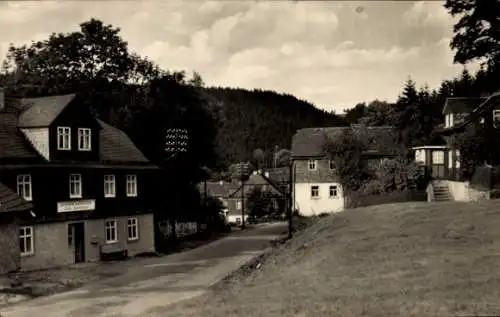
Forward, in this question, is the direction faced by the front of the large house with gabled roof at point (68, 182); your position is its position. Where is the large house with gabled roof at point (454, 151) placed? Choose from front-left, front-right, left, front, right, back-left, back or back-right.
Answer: front-left

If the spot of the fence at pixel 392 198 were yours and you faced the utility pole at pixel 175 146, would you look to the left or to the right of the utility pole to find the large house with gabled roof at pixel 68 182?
left

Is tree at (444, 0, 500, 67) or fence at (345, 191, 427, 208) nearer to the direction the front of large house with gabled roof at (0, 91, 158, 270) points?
the tree

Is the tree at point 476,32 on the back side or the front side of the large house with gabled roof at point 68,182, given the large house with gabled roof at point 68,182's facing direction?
on the front side

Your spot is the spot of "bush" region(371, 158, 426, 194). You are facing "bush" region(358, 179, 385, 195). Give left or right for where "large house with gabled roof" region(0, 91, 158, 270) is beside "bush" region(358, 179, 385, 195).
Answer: left

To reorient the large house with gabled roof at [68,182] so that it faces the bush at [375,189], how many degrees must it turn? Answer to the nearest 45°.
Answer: approximately 45° to its left

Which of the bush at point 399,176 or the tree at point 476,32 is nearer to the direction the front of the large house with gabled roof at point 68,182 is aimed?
the tree

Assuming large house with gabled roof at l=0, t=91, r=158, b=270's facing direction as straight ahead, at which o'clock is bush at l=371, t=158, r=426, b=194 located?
The bush is roughly at 10 o'clock from the large house with gabled roof.

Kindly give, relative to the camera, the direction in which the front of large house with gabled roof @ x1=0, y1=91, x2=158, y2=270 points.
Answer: facing the viewer and to the right of the viewer

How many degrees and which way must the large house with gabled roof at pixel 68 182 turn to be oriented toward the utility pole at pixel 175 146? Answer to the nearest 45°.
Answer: approximately 90° to its left

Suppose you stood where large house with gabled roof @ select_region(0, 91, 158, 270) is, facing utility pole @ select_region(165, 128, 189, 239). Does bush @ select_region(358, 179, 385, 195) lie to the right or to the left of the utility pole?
right

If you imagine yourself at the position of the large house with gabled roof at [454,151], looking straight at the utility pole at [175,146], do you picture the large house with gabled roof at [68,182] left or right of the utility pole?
left
